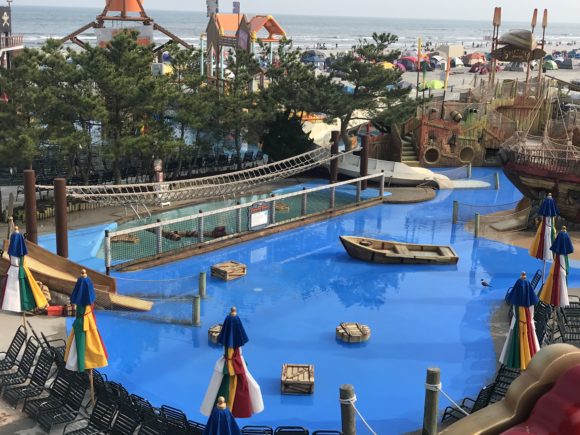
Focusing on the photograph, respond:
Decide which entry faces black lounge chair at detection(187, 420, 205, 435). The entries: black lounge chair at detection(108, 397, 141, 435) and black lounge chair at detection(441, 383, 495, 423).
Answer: black lounge chair at detection(441, 383, 495, 423)

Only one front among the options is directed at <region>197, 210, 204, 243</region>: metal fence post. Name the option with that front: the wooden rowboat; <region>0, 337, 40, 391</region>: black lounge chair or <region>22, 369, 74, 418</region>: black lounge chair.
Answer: the wooden rowboat

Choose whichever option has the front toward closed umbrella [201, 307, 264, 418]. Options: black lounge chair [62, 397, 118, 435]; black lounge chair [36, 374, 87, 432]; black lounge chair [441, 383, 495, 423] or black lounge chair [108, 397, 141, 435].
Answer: black lounge chair [441, 383, 495, 423]

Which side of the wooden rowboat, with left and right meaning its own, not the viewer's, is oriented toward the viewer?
left
